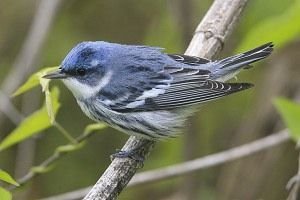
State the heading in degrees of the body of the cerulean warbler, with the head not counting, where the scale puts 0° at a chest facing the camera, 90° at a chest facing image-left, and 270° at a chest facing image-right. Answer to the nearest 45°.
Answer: approximately 90°

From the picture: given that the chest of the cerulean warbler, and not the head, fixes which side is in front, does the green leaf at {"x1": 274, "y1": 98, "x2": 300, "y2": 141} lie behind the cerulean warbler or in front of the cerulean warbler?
behind
